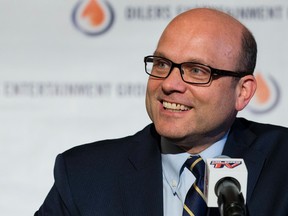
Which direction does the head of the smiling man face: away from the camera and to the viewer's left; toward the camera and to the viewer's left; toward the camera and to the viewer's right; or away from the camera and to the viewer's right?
toward the camera and to the viewer's left

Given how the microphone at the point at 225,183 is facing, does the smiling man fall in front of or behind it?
in front

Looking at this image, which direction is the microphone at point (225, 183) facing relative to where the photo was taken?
away from the camera
